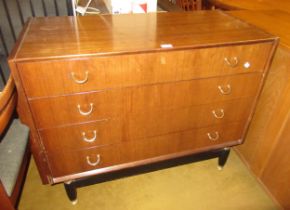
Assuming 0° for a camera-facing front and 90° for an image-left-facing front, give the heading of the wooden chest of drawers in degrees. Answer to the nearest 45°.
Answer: approximately 0°
